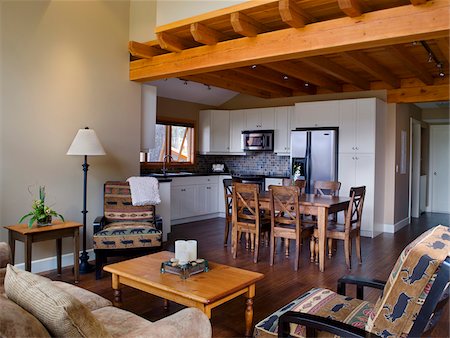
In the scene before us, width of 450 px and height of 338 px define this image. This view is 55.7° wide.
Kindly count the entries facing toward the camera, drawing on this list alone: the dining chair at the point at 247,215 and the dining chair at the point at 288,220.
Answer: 0

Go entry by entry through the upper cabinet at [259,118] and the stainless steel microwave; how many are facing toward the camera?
2

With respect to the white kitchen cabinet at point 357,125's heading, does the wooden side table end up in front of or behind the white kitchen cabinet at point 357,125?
in front

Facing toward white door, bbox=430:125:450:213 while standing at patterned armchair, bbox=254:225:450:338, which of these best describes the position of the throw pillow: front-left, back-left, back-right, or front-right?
back-left

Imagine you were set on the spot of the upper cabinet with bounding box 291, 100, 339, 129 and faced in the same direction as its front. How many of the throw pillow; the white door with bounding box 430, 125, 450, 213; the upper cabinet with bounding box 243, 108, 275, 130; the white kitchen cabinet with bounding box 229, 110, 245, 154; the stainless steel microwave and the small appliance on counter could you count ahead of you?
1

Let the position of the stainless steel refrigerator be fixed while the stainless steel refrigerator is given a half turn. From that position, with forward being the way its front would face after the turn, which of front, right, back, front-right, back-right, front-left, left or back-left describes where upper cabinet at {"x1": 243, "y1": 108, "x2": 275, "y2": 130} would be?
front-left

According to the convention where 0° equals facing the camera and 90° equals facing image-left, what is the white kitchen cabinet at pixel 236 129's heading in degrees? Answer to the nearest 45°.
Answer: approximately 0°

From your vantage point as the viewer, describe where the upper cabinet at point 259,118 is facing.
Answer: facing the viewer

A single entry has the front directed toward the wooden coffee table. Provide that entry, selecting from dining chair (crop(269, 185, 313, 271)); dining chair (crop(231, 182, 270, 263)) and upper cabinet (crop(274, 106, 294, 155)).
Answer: the upper cabinet

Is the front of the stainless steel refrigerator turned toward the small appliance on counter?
no

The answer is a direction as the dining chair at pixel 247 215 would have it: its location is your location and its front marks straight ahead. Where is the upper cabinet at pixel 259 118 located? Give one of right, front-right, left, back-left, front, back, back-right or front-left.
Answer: front-left

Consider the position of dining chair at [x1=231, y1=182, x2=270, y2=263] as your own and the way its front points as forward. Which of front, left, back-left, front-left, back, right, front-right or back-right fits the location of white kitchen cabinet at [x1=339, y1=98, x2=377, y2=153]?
front

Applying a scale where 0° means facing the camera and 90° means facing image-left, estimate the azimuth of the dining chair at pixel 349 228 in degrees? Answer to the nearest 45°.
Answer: approximately 135°

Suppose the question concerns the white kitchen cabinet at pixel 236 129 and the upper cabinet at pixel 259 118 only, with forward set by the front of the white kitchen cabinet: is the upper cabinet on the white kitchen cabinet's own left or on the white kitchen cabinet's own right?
on the white kitchen cabinet's own left

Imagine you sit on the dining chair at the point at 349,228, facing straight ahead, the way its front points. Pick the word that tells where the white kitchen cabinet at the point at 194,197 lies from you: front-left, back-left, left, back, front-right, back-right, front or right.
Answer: front

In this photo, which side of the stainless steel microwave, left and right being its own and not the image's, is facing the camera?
front

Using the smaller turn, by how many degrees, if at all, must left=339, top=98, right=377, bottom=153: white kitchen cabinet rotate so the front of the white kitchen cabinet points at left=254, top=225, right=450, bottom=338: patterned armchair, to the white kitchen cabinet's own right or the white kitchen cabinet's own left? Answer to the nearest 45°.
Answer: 0° — it already faces it

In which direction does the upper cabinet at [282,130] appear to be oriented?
toward the camera
